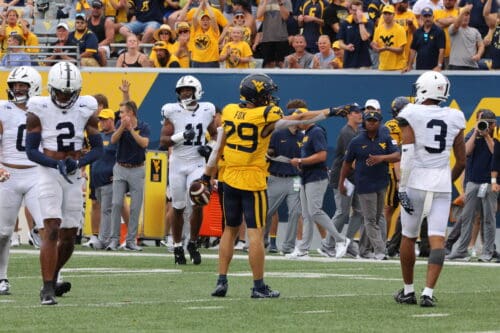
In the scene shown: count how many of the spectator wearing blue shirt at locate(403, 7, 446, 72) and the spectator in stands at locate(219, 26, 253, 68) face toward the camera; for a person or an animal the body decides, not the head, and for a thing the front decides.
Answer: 2

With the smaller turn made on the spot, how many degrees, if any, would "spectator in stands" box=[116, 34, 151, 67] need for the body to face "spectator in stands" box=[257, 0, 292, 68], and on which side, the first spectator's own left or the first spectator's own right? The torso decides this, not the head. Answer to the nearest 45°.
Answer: approximately 90° to the first spectator's own left

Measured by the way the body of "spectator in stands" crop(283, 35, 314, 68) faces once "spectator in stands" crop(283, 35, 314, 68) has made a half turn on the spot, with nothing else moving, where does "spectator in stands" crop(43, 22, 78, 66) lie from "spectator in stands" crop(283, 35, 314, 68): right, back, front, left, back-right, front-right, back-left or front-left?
left

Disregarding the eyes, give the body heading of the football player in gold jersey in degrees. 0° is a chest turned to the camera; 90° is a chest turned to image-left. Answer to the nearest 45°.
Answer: approximately 225°

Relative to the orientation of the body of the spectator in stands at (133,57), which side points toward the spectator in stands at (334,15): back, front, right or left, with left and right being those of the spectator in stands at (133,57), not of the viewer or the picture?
left

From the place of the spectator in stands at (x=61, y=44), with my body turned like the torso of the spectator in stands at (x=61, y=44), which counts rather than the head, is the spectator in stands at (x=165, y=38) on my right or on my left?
on my left
